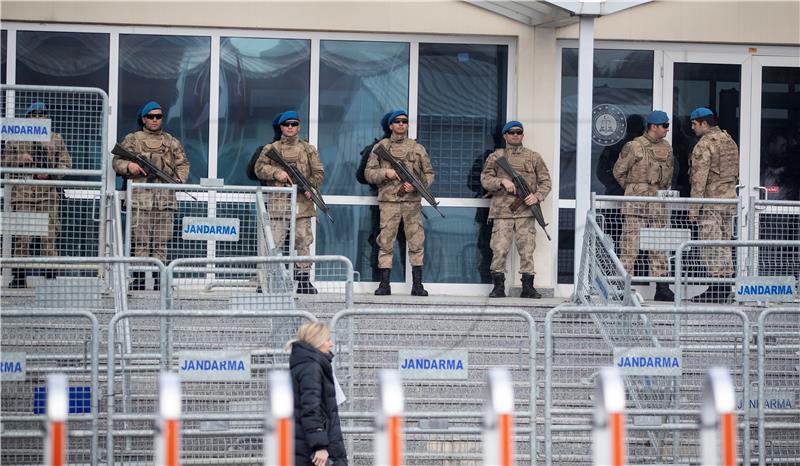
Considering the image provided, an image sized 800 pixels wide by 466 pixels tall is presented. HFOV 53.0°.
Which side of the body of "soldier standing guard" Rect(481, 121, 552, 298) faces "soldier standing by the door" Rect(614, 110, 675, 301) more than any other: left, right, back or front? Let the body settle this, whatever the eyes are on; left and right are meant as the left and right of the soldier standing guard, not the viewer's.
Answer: left

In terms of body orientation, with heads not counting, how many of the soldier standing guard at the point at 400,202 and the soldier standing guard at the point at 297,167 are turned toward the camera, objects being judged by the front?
2

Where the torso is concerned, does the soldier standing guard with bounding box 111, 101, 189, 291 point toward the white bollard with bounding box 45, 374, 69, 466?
yes

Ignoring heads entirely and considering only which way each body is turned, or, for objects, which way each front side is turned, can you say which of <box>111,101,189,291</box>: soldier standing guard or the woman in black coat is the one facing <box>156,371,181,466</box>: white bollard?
the soldier standing guard

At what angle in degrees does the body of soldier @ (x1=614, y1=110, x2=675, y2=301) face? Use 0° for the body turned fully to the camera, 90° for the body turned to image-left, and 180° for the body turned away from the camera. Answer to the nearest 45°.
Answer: approximately 315°

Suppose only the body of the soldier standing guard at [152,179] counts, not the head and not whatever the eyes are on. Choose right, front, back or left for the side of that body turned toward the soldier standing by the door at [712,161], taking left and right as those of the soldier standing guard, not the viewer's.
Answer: left

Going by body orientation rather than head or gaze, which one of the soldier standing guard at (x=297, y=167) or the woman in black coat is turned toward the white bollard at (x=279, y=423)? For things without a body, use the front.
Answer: the soldier standing guard
